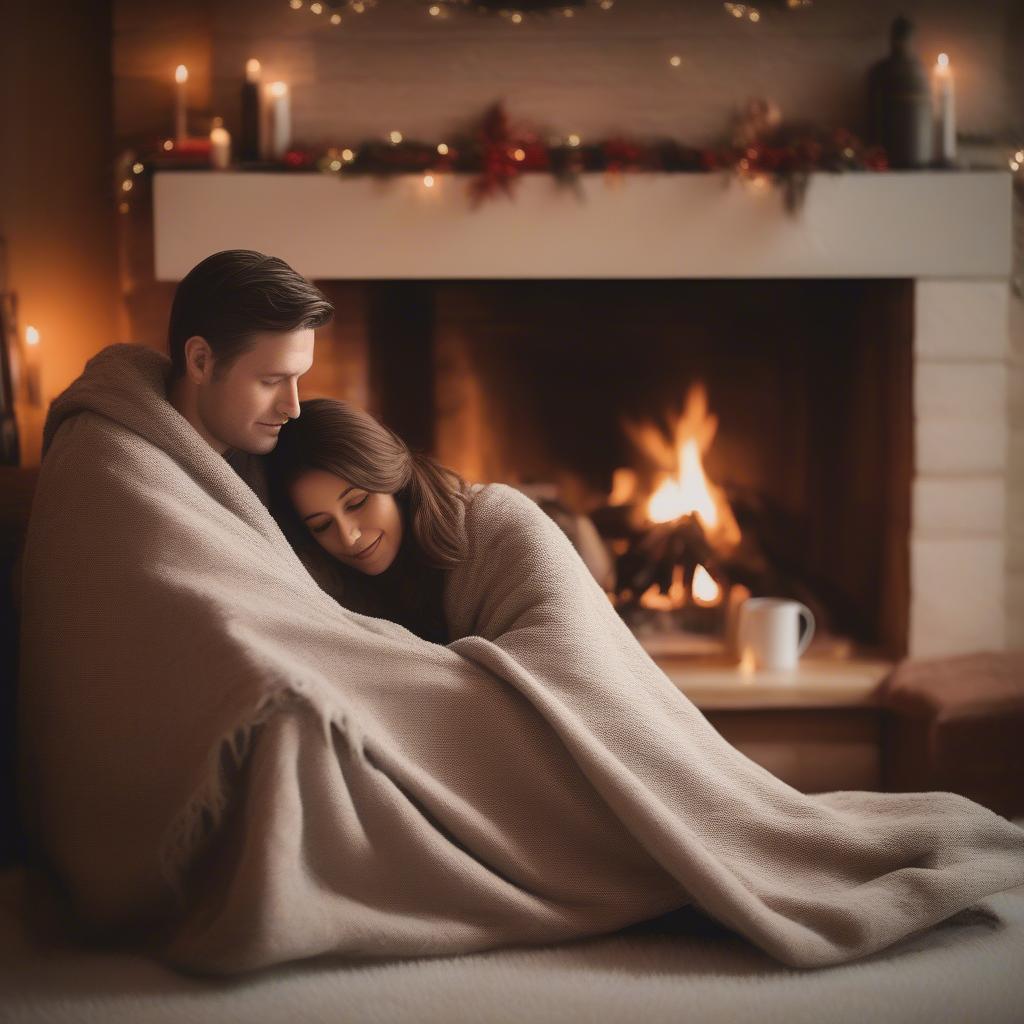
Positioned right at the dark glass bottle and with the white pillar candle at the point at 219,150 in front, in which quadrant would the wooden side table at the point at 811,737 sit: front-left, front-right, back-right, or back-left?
front-left

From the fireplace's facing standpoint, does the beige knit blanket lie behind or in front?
in front

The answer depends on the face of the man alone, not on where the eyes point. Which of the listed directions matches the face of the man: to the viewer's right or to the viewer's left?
to the viewer's right

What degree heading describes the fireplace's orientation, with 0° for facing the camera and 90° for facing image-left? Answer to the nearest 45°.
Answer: approximately 0°
